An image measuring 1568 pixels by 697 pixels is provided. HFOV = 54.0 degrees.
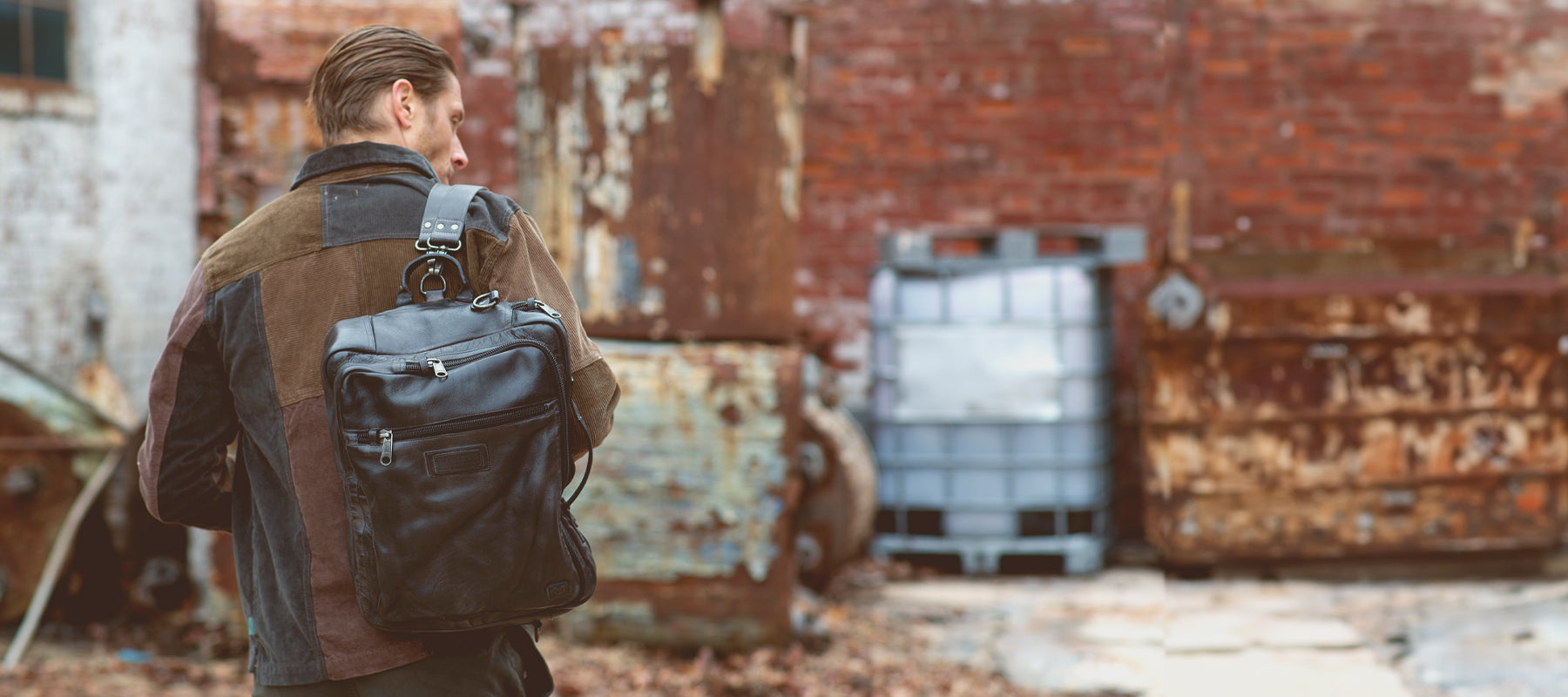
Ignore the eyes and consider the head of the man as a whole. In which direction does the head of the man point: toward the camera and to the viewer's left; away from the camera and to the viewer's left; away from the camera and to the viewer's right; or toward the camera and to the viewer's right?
away from the camera and to the viewer's right

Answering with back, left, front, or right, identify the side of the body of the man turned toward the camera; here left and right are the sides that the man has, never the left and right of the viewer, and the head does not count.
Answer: back

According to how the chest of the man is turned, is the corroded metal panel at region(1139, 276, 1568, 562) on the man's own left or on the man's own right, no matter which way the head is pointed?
on the man's own right
